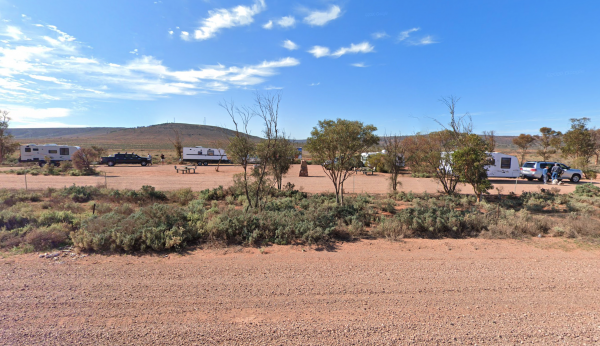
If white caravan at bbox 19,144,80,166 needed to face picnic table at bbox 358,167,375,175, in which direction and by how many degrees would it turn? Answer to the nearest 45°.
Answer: approximately 45° to its right

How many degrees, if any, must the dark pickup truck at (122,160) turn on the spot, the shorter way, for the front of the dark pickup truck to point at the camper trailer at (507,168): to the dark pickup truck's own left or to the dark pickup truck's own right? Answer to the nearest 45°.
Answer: approximately 45° to the dark pickup truck's own right

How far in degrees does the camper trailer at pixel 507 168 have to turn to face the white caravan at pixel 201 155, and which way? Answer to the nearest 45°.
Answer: approximately 180°

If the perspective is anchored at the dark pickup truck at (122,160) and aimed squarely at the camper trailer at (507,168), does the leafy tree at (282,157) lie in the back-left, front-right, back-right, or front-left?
front-right

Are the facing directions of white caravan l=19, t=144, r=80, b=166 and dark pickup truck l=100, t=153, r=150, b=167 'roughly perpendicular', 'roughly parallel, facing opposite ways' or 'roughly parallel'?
roughly parallel

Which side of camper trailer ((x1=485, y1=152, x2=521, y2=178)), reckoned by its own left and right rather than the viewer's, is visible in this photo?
right

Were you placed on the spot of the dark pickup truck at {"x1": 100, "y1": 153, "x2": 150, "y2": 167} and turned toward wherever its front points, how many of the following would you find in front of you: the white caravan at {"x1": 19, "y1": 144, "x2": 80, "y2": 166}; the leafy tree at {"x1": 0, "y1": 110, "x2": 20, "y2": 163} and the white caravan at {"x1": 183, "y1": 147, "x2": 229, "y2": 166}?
1

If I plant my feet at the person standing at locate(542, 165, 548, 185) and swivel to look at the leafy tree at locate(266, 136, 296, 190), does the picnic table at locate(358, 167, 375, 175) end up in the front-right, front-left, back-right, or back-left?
front-right

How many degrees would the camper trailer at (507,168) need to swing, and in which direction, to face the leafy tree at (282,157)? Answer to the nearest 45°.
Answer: approximately 135° to its right

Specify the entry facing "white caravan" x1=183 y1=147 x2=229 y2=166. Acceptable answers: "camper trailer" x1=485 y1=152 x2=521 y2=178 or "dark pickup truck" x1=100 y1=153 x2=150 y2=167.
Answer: the dark pickup truck

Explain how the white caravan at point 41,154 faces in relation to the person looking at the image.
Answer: facing to the right of the viewer
